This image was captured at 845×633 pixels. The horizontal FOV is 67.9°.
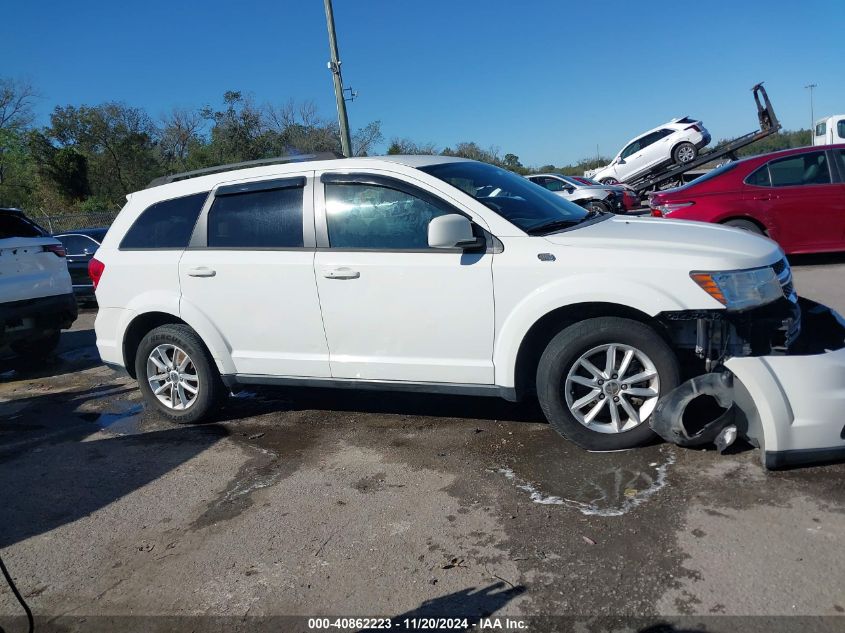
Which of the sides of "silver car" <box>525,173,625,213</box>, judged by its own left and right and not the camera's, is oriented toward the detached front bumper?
right

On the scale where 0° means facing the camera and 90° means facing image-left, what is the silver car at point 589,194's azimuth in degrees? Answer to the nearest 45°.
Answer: approximately 270°

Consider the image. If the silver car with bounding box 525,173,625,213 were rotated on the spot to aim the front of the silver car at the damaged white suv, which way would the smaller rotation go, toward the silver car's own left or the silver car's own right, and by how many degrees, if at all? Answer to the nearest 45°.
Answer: approximately 90° to the silver car's own right

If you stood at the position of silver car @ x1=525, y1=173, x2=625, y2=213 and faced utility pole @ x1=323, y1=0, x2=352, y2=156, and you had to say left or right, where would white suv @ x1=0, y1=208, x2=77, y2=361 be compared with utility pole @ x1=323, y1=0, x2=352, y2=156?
left

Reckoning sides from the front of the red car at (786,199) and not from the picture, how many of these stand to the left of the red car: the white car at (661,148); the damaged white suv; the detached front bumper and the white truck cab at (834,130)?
2

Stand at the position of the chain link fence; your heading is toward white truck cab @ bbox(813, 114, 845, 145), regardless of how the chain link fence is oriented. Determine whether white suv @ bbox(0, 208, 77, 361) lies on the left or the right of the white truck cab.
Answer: right

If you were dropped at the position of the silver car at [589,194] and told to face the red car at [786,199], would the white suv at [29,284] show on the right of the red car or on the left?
right
